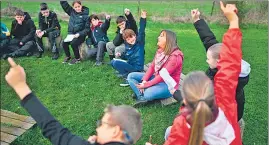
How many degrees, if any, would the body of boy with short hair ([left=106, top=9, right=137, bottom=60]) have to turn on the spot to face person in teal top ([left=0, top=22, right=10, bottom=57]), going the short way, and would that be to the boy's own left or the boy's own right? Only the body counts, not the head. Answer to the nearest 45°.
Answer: approximately 45° to the boy's own right

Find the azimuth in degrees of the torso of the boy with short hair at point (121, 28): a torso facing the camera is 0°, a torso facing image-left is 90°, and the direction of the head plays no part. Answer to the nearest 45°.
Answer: approximately 45°

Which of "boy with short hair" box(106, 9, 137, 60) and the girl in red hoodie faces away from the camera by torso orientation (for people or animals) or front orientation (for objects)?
the girl in red hoodie

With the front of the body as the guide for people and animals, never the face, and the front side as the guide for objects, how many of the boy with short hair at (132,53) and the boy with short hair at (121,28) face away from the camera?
0

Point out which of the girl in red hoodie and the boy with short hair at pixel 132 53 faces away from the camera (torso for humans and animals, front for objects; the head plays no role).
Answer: the girl in red hoodie

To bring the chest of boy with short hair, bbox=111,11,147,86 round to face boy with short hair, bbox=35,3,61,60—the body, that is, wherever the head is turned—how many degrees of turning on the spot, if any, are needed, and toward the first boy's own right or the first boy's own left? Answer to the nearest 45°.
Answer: approximately 90° to the first boy's own right

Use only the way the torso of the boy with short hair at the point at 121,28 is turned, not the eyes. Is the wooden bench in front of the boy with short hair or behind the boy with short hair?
in front

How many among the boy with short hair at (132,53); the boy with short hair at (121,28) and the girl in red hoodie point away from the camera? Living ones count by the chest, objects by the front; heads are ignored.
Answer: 1

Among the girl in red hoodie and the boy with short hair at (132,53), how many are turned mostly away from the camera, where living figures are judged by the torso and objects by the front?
1

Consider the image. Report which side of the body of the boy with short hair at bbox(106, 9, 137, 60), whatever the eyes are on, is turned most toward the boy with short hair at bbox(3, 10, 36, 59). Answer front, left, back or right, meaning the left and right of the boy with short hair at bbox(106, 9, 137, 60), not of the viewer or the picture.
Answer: right

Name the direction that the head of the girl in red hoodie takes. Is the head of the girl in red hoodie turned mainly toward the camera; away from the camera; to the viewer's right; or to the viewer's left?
away from the camera

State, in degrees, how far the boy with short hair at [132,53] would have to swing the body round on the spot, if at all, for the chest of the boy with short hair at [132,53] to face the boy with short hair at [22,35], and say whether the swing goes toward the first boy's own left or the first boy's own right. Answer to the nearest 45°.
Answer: approximately 90° to the first boy's own right

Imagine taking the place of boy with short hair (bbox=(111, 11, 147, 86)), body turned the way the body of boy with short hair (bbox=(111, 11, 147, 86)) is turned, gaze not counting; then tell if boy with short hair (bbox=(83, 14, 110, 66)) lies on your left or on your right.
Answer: on your right

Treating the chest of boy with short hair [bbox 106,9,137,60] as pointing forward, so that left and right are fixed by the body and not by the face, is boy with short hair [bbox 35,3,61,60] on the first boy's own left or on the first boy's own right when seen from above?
on the first boy's own right

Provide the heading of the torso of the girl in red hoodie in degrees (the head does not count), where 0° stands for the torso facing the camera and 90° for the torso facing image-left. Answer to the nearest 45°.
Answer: approximately 180°

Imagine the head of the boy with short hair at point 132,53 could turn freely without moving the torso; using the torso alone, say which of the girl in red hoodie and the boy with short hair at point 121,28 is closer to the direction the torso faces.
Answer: the girl in red hoodie
